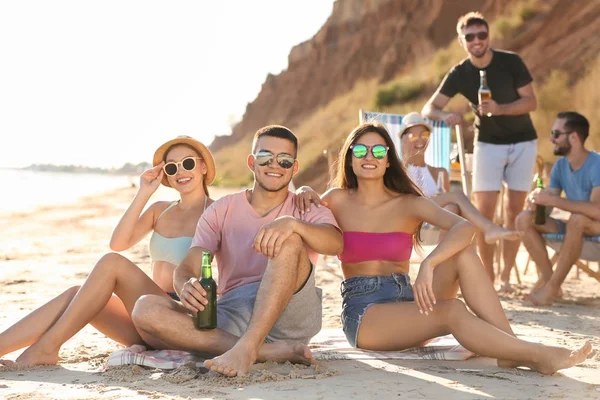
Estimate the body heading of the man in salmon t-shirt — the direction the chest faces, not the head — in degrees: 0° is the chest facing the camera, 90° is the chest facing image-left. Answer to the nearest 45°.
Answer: approximately 0°

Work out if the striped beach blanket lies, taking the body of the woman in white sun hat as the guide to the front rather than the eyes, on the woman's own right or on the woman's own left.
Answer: on the woman's own right

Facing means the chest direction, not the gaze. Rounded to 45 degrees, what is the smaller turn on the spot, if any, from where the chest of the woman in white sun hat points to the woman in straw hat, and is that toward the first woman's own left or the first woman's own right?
approximately 90° to the first woman's own right

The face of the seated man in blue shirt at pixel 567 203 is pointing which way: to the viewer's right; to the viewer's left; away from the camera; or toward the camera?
to the viewer's left

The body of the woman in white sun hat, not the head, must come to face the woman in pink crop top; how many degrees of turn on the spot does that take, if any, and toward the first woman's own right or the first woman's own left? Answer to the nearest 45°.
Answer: approximately 45° to the first woman's own right

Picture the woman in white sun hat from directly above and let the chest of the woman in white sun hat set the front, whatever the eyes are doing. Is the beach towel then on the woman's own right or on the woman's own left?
on the woman's own right

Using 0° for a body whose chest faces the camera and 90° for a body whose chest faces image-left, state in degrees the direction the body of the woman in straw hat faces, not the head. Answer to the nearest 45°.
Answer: approximately 45°
